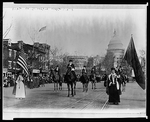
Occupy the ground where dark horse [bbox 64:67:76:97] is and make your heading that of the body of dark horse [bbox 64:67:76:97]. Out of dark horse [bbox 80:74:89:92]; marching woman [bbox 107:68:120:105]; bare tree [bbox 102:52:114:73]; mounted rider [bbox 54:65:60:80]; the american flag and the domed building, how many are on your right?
2

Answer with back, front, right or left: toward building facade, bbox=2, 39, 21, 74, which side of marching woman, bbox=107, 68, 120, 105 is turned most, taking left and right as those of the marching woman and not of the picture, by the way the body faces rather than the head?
right

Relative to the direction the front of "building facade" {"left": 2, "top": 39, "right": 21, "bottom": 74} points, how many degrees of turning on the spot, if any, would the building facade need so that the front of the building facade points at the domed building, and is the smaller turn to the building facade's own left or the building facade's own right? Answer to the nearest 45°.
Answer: approximately 45° to the building facade's own left

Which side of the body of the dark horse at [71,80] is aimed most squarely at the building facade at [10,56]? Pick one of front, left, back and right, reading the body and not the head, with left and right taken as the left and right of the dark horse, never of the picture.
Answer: right

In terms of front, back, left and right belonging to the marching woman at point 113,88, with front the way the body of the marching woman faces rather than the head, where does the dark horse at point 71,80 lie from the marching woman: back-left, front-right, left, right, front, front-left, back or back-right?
right

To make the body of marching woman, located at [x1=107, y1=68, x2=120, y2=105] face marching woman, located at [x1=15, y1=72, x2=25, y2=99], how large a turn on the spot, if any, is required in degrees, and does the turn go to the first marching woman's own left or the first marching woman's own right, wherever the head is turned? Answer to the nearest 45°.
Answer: approximately 90° to the first marching woman's own right

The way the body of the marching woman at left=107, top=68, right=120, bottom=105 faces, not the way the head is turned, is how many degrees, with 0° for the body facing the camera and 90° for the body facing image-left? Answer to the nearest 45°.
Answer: approximately 0°

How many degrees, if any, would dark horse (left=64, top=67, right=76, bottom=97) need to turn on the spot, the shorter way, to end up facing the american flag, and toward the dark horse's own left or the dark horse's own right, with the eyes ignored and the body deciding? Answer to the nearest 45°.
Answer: approximately 90° to the dark horse's own right

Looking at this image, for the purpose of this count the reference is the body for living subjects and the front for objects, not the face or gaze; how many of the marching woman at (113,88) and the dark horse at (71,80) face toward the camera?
2

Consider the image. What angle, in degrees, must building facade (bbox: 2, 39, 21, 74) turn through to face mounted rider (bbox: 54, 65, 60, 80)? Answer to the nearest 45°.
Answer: approximately 45° to its left

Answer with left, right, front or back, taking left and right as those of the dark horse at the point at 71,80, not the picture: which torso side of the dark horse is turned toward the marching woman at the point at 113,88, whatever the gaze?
left
